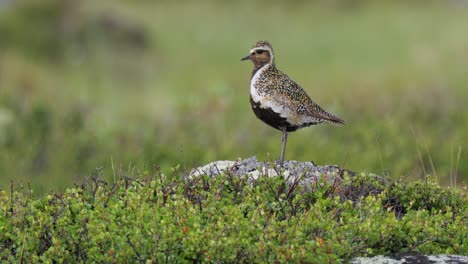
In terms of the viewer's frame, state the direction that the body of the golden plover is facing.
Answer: to the viewer's left
